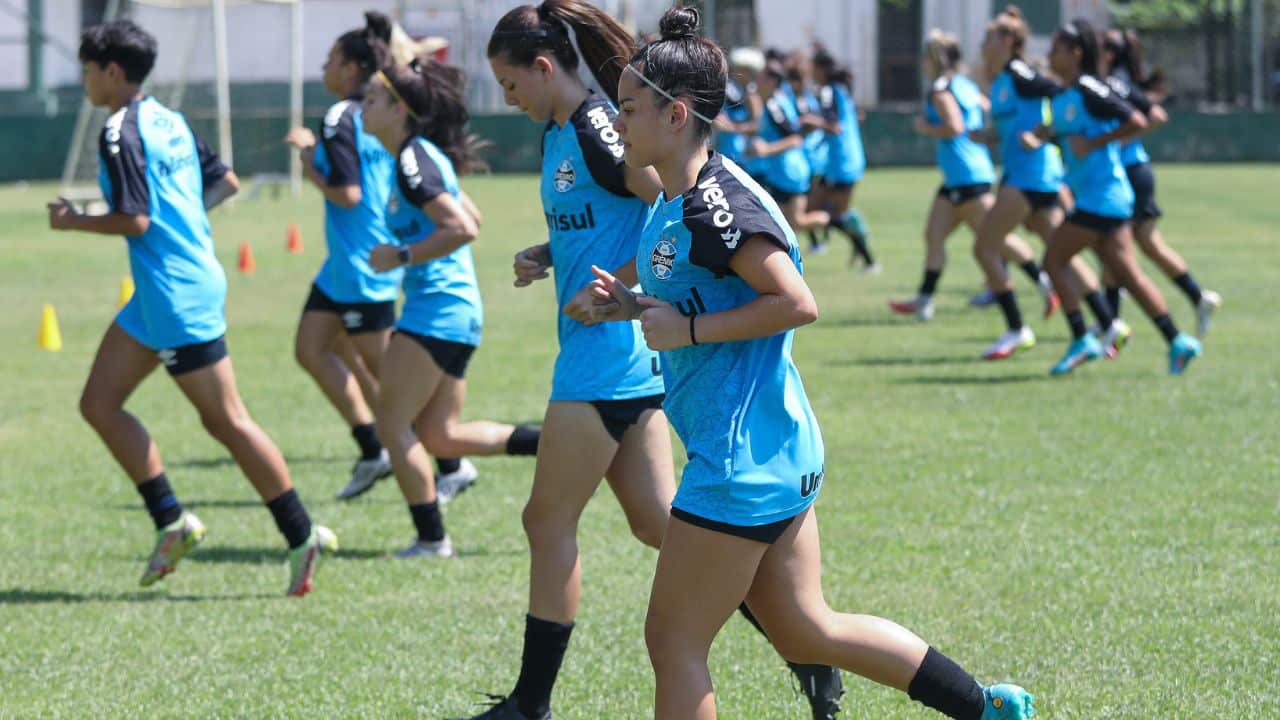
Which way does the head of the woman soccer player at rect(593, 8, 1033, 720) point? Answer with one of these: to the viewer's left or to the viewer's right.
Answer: to the viewer's left

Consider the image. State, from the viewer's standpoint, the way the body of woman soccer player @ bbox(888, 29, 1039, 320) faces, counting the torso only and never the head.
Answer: to the viewer's left

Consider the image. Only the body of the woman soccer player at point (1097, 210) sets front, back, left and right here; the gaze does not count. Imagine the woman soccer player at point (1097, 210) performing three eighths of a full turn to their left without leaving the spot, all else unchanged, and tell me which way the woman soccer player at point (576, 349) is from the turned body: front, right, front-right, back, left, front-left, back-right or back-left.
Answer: front-right

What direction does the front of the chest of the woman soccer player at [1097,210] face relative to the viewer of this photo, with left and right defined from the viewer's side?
facing to the left of the viewer

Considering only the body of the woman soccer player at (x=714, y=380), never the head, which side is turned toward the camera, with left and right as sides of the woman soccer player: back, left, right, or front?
left

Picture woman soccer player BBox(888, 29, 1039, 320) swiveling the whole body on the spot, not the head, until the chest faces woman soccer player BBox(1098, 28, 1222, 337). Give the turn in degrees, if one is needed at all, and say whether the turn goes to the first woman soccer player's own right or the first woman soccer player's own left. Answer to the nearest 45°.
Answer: approximately 135° to the first woman soccer player's own left

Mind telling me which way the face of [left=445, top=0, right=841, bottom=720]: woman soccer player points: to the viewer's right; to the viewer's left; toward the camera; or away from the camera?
to the viewer's left

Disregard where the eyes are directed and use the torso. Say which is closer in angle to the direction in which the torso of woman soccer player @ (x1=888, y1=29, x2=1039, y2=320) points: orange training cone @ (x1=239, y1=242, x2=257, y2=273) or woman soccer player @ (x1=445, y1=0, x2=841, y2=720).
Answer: the orange training cone

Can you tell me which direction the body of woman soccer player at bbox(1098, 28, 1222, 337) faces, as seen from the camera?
to the viewer's left

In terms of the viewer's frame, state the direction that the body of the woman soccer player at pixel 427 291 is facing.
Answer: to the viewer's left

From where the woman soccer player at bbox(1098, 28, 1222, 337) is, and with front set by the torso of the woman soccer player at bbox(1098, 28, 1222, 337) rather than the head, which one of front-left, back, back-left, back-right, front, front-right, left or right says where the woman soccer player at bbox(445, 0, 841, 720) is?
left
